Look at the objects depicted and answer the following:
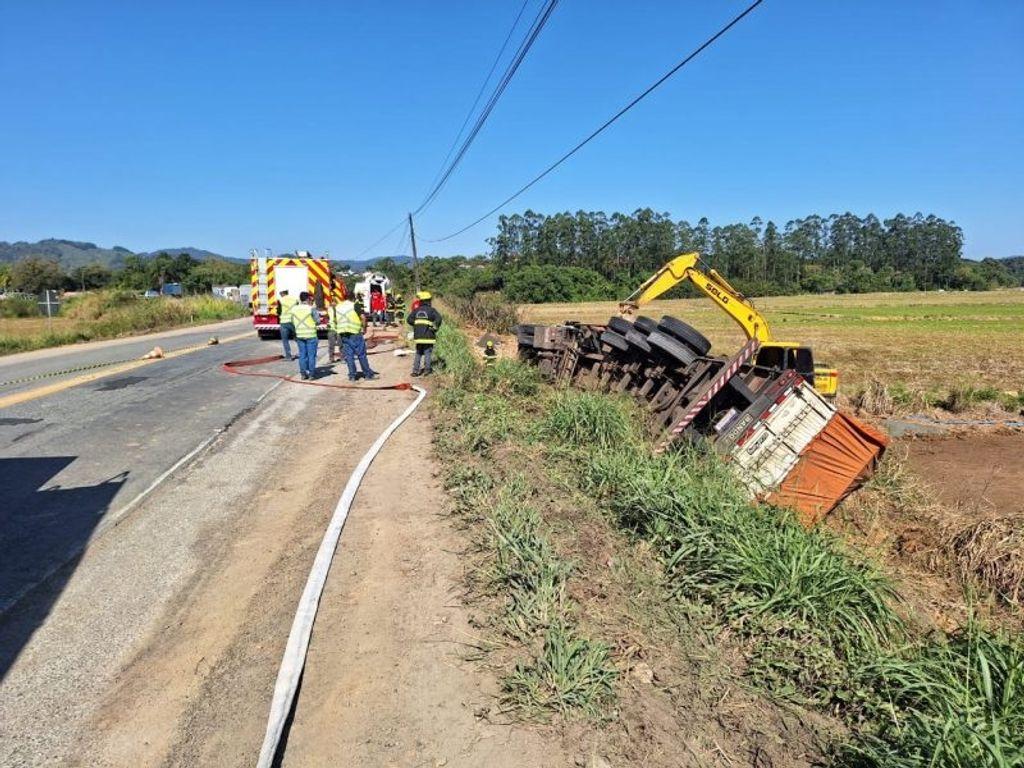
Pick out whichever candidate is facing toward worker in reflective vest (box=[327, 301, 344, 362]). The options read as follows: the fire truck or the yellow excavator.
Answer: the yellow excavator

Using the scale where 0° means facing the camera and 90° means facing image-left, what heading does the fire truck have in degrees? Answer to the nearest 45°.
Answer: approximately 180°

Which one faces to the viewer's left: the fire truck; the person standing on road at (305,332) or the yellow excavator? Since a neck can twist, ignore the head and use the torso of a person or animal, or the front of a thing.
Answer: the yellow excavator

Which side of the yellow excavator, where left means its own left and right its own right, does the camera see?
left

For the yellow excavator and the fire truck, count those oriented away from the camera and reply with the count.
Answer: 1

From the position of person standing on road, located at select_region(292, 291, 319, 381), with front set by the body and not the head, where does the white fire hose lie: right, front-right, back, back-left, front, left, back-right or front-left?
back-right

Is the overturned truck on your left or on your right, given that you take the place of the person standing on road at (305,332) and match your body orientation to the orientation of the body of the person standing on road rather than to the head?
on your right

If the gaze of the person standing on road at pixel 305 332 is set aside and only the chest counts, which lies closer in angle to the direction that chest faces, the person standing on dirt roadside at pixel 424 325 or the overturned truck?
the person standing on dirt roadside

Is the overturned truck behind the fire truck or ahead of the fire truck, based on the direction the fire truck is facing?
behind

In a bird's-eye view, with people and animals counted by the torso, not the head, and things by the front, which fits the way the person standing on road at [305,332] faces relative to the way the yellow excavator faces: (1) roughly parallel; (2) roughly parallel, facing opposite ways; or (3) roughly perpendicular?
roughly perpendicular

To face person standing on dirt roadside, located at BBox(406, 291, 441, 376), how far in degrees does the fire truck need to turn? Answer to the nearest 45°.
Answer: approximately 180°

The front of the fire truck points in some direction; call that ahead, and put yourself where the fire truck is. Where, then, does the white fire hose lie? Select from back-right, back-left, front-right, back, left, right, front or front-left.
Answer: back

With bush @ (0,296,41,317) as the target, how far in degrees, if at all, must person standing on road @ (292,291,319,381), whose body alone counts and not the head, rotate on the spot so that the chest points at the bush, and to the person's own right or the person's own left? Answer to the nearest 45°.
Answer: approximately 90° to the person's own left

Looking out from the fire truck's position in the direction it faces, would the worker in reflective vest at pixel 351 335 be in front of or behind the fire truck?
behind

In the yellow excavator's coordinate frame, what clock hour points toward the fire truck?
The fire truck is roughly at 1 o'clock from the yellow excavator.

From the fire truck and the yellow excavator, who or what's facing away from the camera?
the fire truck

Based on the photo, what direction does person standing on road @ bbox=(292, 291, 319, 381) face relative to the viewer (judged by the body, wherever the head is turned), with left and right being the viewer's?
facing away from the viewer and to the right of the viewer

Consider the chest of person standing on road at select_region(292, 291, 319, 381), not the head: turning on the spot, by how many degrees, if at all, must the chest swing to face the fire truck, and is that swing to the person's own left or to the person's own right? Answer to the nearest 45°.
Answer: approximately 45° to the person's own left
